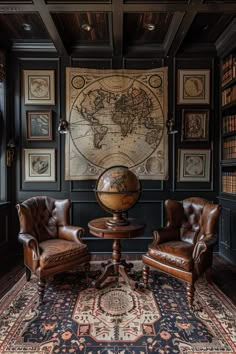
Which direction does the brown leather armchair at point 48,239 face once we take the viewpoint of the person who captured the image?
facing the viewer and to the right of the viewer

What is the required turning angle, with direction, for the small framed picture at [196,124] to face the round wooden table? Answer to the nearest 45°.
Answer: approximately 45° to its right

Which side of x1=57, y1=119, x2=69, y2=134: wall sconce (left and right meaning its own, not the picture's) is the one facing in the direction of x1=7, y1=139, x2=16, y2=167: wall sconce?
right

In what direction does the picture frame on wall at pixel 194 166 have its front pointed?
toward the camera

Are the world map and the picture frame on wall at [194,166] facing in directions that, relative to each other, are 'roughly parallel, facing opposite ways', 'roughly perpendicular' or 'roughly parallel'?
roughly parallel

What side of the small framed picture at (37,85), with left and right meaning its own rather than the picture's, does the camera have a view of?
front

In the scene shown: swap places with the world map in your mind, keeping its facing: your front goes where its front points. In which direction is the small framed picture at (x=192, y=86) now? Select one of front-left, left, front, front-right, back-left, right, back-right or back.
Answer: left

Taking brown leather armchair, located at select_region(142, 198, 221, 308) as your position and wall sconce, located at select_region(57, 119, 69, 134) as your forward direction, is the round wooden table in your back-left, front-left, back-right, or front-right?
front-left

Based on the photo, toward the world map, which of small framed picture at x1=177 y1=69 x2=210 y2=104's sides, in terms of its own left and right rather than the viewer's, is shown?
right

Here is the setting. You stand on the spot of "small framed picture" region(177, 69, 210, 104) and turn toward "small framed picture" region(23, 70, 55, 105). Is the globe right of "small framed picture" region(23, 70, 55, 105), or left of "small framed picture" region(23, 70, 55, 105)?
left

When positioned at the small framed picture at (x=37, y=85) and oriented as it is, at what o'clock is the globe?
The globe is roughly at 11 o'clock from the small framed picture.

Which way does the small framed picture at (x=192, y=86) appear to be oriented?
toward the camera

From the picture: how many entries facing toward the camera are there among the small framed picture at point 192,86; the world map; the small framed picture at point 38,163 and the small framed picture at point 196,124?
4

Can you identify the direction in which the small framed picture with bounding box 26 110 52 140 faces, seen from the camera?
facing the viewer
